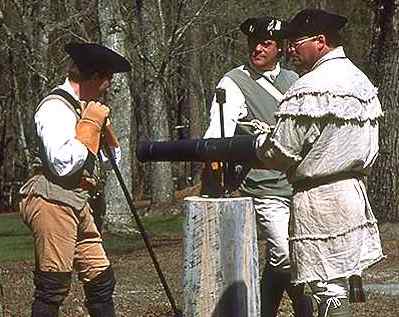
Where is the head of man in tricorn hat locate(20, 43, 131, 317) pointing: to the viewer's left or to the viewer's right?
to the viewer's right

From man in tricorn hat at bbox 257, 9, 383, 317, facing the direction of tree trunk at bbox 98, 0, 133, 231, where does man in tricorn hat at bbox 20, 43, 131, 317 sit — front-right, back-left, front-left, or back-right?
front-left

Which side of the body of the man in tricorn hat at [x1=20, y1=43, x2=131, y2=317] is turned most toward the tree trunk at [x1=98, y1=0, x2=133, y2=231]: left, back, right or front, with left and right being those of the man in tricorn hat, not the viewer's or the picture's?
left

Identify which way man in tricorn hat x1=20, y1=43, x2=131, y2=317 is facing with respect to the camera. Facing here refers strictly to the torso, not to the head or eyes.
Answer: to the viewer's right

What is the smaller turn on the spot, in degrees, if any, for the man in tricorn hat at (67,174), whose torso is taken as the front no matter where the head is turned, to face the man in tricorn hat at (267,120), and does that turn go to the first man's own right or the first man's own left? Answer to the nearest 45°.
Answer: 0° — they already face them

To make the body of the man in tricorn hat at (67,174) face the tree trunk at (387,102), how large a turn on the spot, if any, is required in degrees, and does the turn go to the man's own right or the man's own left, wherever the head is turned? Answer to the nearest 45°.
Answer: approximately 45° to the man's own left

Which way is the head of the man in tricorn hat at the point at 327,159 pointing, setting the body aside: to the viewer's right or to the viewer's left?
to the viewer's left

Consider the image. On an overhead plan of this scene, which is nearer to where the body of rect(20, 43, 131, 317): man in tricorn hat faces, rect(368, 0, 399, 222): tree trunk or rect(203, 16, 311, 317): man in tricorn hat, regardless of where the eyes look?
the man in tricorn hat

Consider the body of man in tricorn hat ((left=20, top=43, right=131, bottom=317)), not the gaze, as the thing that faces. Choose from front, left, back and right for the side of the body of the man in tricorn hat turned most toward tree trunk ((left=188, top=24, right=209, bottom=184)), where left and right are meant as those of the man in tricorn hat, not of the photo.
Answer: left

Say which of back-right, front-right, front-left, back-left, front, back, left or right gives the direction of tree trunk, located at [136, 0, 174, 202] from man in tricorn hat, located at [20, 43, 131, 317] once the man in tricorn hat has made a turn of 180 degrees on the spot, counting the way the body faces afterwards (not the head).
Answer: right
